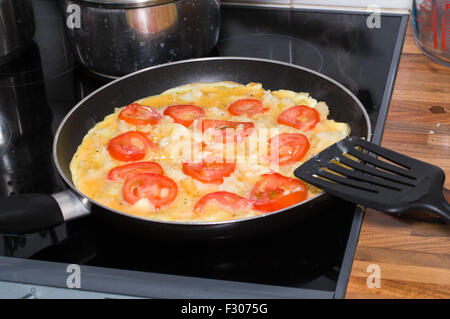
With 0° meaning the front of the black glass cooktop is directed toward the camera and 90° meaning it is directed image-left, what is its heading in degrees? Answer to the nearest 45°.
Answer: approximately 0°
